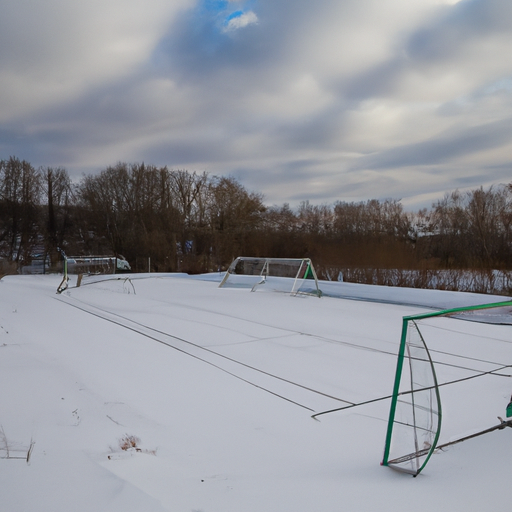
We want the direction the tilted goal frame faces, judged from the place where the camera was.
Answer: facing away from the viewer and to the left of the viewer

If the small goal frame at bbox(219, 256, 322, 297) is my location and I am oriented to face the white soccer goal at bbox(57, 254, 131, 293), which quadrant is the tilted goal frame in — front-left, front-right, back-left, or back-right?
back-left

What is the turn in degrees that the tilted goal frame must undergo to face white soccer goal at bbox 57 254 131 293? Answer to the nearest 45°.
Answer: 0° — it already faces it

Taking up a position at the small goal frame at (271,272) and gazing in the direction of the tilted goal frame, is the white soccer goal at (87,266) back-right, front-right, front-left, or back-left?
back-right

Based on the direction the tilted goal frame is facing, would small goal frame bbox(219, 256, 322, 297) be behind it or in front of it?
in front
